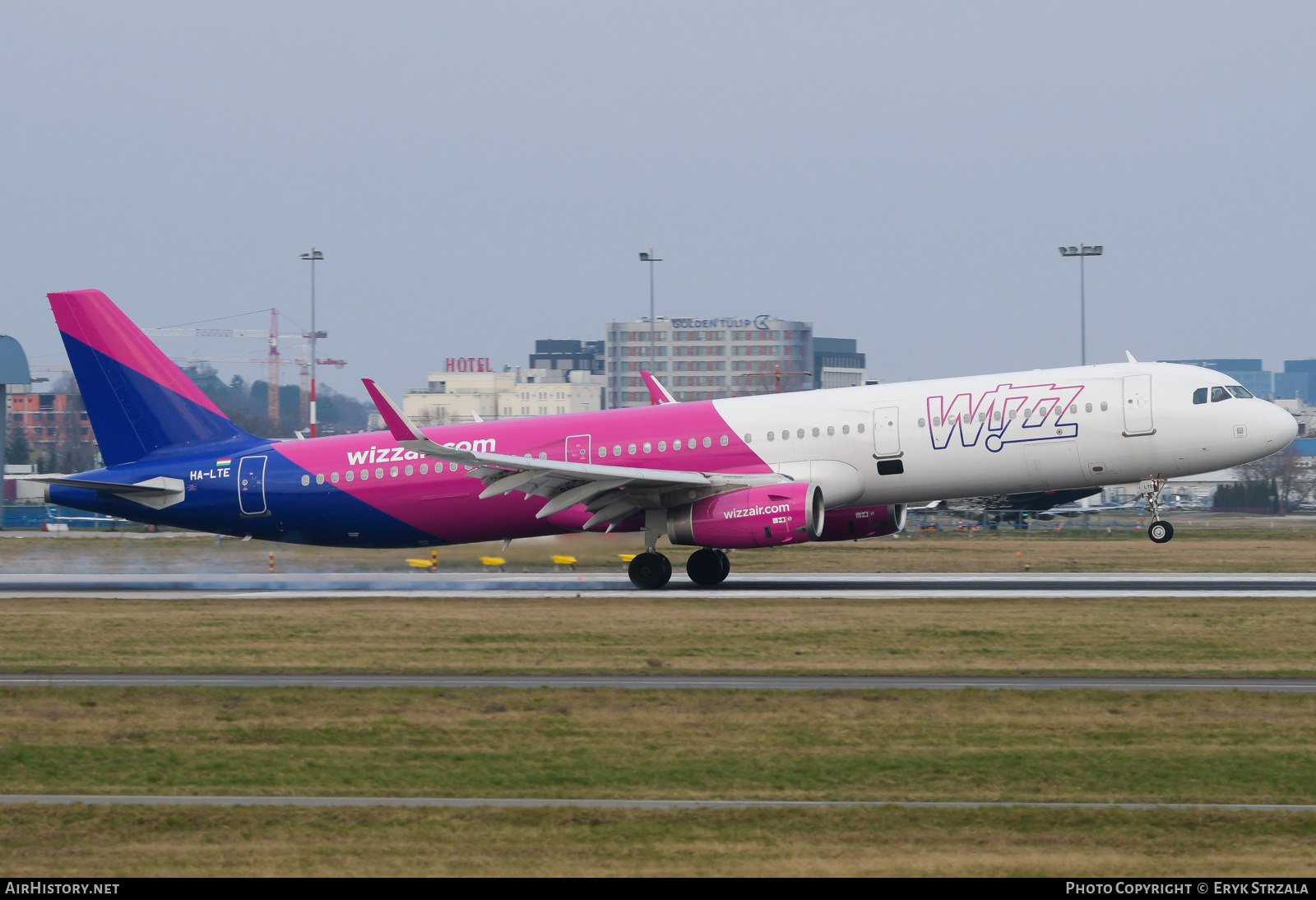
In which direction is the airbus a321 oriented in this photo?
to the viewer's right
